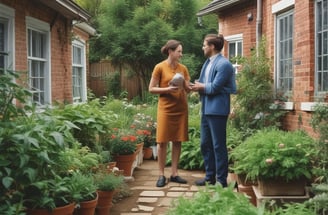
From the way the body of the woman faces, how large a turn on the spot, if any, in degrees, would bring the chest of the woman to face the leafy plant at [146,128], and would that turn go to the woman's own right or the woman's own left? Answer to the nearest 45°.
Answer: approximately 135° to the woman's own left

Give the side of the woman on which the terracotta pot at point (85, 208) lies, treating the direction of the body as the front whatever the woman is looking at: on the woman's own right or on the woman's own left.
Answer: on the woman's own right

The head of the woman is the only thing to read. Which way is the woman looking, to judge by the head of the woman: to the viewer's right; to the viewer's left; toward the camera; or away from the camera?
to the viewer's right

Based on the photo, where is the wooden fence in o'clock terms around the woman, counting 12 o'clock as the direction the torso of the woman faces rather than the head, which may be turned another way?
The wooden fence is roughly at 7 o'clock from the woman.

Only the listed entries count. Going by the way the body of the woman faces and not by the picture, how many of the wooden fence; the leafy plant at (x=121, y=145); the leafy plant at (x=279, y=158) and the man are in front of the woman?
2

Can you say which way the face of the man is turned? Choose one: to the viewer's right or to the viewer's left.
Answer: to the viewer's left

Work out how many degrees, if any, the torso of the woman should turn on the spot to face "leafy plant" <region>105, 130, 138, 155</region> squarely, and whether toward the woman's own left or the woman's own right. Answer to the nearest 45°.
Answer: approximately 180°

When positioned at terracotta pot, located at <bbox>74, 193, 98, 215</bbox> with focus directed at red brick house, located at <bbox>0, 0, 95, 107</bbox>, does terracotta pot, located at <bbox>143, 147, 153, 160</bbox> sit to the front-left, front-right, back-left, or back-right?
front-right

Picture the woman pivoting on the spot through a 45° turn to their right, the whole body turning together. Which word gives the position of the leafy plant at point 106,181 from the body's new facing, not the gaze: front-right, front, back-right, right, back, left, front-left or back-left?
front-right

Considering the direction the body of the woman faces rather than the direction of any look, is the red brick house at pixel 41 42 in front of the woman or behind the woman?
behind

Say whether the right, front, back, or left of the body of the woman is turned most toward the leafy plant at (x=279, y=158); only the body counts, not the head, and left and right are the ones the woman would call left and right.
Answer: front

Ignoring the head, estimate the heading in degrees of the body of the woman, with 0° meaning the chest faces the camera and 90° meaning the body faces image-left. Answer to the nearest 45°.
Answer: approximately 315°

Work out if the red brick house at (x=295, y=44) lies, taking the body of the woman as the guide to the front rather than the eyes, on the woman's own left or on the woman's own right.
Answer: on the woman's own left
